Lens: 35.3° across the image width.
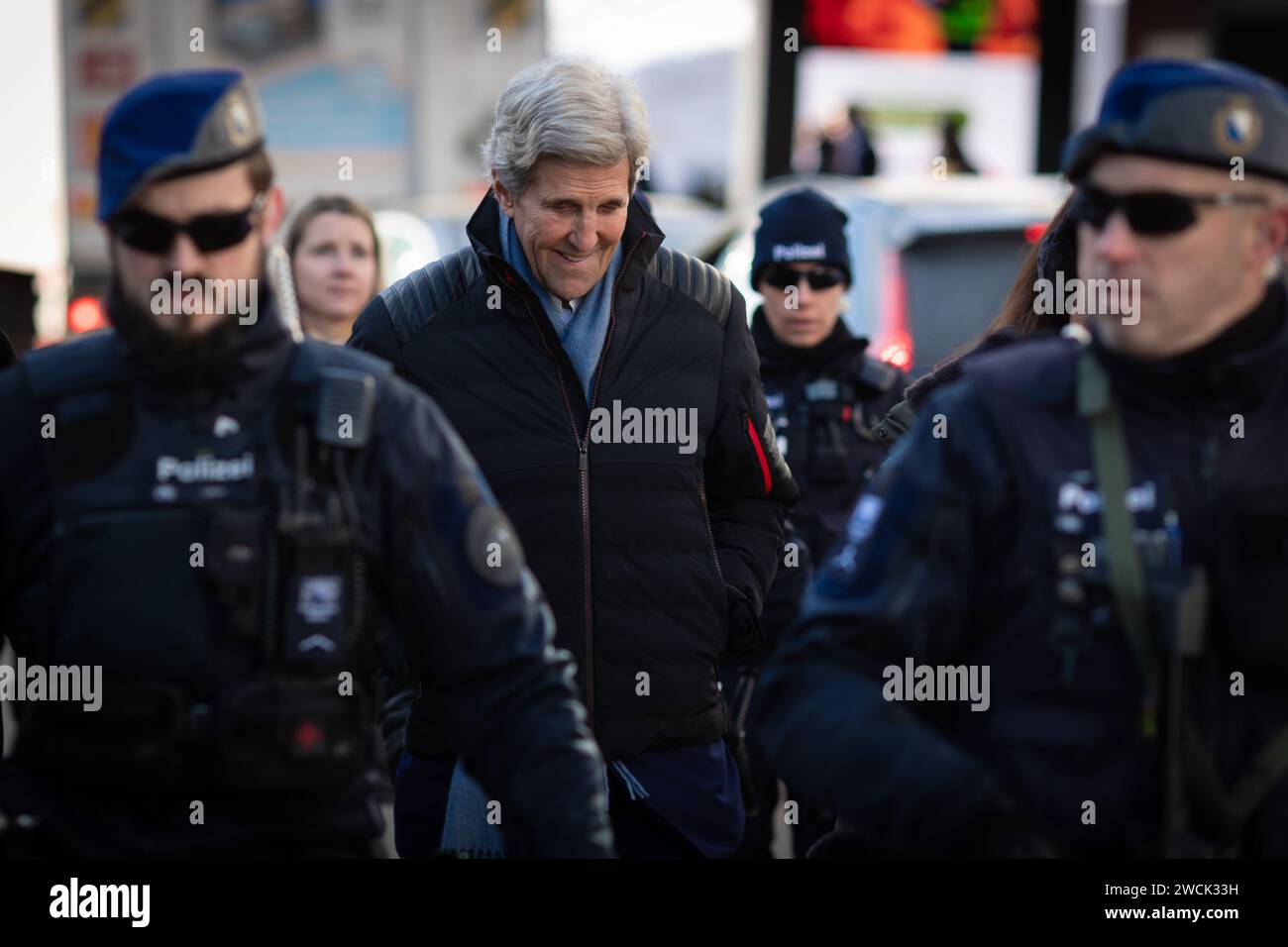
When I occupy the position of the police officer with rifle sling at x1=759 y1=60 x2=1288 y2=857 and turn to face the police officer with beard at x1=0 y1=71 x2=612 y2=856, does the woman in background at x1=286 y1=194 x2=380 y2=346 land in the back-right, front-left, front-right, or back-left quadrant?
front-right

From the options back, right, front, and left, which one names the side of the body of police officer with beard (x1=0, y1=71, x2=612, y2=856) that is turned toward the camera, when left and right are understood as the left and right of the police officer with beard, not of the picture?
front

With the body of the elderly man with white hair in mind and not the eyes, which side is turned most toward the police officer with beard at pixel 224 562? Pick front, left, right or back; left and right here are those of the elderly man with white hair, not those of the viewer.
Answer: front

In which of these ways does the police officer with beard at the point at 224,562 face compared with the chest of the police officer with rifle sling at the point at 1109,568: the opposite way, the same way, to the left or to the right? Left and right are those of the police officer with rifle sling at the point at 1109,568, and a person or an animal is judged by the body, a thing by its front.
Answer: the same way

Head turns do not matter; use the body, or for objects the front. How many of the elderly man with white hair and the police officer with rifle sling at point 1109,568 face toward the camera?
2

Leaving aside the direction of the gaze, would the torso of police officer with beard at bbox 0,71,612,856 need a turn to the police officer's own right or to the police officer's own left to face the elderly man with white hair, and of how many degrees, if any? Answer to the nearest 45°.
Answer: approximately 135° to the police officer's own left

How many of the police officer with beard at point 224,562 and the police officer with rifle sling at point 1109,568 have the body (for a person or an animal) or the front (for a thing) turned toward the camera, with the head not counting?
2

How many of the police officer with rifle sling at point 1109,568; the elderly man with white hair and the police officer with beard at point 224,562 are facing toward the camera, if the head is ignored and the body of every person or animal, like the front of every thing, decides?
3

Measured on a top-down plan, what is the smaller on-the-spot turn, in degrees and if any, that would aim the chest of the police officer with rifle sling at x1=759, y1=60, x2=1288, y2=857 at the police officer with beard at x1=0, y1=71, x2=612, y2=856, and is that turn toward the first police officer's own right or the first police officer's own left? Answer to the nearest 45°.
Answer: approximately 90° to the first police officer's own right

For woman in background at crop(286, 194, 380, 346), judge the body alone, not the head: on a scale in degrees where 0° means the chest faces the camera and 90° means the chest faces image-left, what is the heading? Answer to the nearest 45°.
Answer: approximately 315°

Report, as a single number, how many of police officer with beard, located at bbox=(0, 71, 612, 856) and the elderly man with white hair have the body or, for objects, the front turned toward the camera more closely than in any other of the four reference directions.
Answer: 2

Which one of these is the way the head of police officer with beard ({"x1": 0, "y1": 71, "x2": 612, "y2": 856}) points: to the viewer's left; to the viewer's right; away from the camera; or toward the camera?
toward the camera

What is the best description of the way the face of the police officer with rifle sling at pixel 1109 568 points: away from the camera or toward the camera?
toward the camera

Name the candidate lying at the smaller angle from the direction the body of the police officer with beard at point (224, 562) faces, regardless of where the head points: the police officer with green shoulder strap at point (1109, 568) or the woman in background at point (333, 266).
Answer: the police officer with green shoulder strap

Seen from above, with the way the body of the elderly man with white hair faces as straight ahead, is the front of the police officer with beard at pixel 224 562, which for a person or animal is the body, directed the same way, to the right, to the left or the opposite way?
the same way

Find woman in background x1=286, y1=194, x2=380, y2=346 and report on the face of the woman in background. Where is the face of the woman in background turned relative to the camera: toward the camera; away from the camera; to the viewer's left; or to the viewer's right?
toward the camera

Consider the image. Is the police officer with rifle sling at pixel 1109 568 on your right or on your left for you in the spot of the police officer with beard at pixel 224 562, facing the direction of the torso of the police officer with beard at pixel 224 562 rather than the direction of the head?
on your left

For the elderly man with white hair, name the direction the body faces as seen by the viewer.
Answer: toward the camera

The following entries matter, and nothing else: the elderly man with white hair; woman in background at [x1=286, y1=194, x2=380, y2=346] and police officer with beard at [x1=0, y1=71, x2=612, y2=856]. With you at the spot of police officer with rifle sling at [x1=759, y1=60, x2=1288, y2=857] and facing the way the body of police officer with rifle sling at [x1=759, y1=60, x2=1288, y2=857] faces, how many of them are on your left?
0
